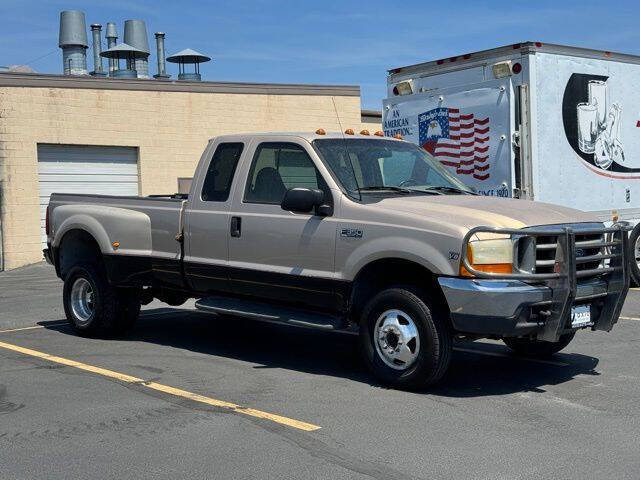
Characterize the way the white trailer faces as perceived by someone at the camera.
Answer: facing away from the viewer and to the right of the viewer

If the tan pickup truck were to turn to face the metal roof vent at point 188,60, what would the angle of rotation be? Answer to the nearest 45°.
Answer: approximately 135° to its left

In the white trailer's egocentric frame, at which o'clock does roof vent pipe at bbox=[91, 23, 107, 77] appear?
The roof vent pipe is roughly at 9 o'clock from the white trailer.

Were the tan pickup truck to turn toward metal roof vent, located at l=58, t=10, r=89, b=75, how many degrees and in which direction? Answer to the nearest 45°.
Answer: approximately 135° to its left

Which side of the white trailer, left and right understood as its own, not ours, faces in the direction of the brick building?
left

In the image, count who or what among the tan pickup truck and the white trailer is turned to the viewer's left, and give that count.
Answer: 0

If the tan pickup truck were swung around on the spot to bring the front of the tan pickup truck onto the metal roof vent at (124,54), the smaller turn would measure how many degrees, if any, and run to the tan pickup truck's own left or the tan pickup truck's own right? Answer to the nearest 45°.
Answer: approximately 135° to the tan pickup truck's own left

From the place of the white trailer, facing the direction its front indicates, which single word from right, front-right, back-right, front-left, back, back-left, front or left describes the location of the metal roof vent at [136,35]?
left

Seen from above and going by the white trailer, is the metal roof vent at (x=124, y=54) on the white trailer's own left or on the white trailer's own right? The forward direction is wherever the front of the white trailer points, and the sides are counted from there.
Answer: on the white trailer's own left

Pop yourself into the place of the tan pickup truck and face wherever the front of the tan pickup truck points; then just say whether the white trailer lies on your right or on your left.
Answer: on your left

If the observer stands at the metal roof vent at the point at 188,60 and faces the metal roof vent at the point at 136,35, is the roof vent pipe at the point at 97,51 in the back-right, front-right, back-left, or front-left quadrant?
front-left

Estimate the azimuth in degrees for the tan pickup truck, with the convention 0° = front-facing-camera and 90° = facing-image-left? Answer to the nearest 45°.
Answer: approximately 315°

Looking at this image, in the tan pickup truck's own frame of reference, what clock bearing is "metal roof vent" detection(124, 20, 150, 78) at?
The metal roof vent is roughly at 7 o'clock from the tan pickup truck.

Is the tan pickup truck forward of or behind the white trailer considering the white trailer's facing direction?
behind
